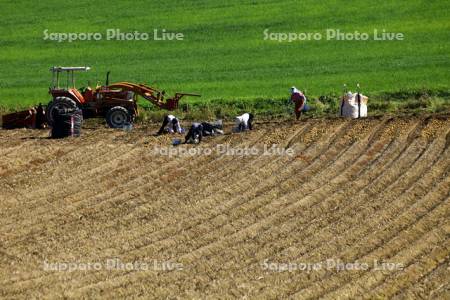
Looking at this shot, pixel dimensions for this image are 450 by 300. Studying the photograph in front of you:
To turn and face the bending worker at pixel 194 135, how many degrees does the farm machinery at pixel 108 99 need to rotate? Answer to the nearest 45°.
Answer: approximately 45° to its right

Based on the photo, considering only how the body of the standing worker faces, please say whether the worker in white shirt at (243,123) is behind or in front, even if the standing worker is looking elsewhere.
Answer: in front

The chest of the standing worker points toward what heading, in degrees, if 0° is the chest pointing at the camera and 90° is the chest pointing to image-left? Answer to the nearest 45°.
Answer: approximately 90°

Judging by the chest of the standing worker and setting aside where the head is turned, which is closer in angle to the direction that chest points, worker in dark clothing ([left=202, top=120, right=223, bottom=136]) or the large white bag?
the worker in dark clothing

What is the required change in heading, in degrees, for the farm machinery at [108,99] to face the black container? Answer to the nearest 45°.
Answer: approximately 135° to its right

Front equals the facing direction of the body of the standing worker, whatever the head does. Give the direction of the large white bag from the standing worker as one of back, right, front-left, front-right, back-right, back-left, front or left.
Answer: back

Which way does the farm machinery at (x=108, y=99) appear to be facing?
to the viewer's right

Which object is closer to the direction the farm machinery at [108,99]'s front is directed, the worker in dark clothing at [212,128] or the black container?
the worker in dark clothing

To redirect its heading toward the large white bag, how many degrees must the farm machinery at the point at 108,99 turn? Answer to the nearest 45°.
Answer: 0° — it already faces it

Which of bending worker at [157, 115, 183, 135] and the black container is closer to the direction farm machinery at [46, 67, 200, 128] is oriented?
the bending worker
